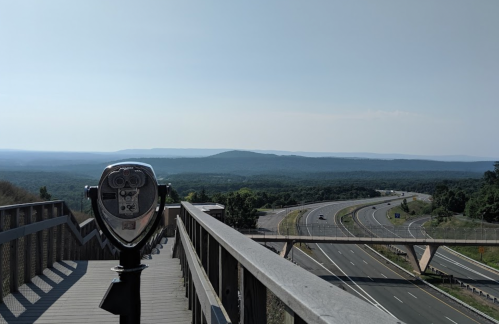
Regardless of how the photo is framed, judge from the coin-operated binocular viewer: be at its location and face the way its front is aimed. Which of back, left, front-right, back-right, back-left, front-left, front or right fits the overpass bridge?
back-left

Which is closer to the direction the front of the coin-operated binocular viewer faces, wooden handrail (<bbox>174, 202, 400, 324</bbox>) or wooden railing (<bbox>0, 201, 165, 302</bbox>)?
the wooden handrail

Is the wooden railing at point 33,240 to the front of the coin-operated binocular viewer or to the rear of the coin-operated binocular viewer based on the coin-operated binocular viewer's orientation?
to the rear

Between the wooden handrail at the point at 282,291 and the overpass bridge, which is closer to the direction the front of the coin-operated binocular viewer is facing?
the wooden handrail

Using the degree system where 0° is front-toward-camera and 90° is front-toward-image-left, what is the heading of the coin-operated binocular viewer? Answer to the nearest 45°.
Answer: approximately 0°

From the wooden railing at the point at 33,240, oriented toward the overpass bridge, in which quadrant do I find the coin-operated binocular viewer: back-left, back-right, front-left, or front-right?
back-right
